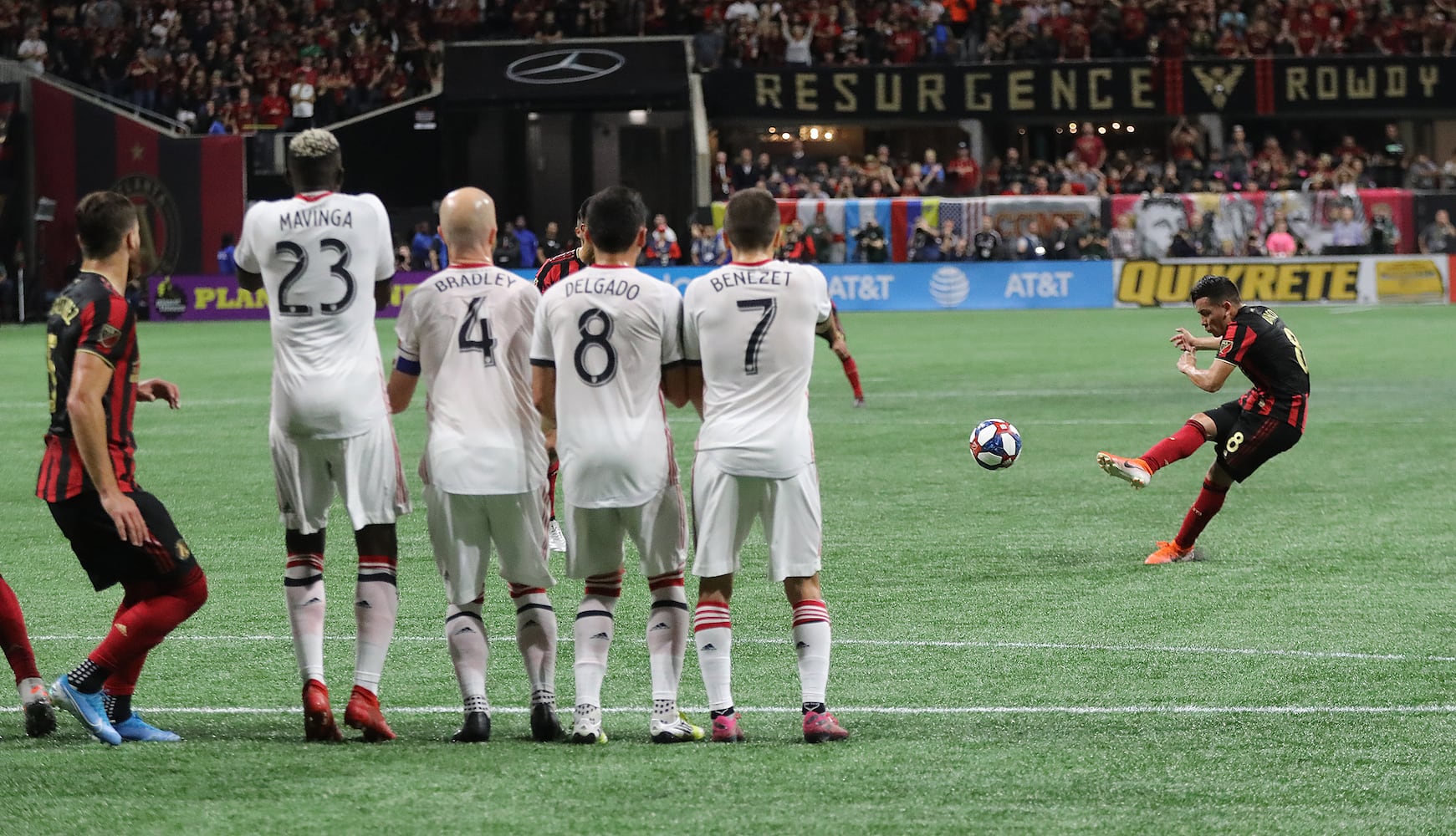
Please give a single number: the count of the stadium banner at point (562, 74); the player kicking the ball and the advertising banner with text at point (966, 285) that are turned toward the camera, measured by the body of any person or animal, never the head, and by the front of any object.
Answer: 2

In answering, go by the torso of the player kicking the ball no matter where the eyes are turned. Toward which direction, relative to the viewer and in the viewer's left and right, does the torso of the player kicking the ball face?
facing to the left of the viewer

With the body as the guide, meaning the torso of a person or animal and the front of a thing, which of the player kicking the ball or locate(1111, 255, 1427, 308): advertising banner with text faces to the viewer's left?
the player kicking the ball

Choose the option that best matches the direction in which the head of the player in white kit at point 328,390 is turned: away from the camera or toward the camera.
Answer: away from the camera

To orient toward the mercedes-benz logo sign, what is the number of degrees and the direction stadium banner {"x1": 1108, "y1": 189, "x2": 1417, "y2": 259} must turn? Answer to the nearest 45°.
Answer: approximately 90° to its right

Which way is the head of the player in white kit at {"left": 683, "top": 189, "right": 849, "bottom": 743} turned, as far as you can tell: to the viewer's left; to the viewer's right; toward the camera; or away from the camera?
away from the camera

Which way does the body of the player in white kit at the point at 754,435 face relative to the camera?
away from the camera

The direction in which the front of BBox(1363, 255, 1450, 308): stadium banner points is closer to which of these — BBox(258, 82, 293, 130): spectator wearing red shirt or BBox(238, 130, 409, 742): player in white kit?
the player in white kit

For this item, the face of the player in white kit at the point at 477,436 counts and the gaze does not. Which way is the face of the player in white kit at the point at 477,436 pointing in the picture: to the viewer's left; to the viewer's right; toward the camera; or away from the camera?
away from the camera

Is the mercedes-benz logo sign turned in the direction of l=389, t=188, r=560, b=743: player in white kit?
yes
